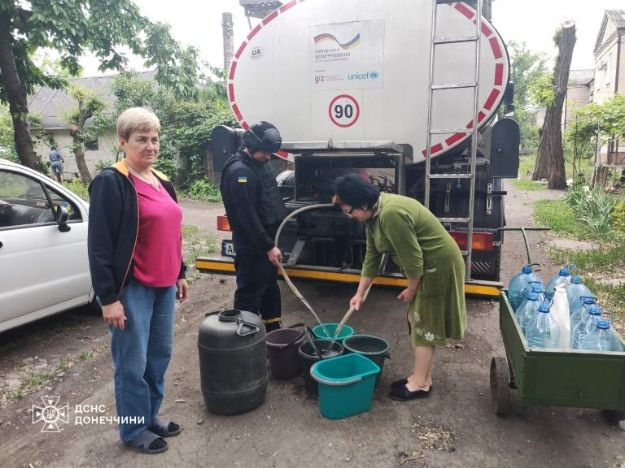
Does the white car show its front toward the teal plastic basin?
no

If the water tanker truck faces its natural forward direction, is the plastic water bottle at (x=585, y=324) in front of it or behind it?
behind

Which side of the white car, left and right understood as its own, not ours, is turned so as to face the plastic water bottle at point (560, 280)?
right

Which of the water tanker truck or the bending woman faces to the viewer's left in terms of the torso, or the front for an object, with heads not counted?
the bending woman

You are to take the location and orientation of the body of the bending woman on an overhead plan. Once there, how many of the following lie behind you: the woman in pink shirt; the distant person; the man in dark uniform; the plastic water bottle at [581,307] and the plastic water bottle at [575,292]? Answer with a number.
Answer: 2

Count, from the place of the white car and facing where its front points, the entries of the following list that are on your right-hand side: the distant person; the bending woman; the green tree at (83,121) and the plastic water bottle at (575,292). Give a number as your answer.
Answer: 2

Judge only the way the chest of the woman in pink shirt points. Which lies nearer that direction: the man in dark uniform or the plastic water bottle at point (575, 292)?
the plastic water bottle

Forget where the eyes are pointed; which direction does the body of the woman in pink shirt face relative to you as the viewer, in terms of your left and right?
facing the viewer and to the right of the viewer

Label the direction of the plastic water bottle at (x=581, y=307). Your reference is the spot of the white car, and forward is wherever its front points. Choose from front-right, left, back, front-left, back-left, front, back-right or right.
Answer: right

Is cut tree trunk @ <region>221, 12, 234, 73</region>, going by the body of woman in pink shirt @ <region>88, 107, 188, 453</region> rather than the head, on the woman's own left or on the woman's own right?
on the woman's own left

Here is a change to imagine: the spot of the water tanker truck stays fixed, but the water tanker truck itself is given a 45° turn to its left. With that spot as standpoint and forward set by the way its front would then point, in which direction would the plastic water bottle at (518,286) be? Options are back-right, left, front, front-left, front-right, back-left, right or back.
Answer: back

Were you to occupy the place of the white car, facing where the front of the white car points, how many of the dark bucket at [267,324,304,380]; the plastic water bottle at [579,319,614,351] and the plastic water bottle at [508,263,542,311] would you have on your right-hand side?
3

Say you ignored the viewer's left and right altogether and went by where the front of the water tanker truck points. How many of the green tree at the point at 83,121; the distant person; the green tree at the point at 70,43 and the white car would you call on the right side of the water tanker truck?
0

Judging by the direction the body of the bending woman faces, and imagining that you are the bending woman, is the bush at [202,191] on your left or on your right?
on your right

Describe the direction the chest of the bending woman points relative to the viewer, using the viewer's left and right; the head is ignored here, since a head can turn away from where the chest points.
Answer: facing to the left of the viewer

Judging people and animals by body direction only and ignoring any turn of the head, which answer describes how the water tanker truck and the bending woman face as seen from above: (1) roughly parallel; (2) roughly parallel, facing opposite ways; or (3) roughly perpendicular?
roughly perpendicular

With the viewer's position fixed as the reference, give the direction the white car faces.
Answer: facing away from the viewer and to the right of the viewer

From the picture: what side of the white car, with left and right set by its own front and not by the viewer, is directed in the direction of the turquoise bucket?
right

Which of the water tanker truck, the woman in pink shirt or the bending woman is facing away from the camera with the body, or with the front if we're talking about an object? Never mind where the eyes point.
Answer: the water tanker truck

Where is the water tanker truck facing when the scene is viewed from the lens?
facing away from the viewer

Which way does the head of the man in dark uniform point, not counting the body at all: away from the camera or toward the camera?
toward the camera
